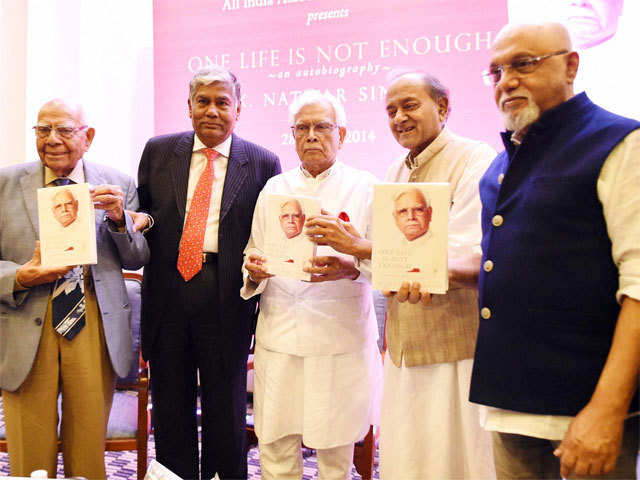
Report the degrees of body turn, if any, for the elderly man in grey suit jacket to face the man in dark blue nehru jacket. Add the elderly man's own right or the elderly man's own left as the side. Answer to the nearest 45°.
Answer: approximately 45° to the elderly man's own left

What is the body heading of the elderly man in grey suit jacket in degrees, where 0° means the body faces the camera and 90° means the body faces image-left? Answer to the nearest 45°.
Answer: approximately 0°

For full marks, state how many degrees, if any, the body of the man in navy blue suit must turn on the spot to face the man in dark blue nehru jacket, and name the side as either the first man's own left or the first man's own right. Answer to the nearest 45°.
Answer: approximately 45° to the first man's own left

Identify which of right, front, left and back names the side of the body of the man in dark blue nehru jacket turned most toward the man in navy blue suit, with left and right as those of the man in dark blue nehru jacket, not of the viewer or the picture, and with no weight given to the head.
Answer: right

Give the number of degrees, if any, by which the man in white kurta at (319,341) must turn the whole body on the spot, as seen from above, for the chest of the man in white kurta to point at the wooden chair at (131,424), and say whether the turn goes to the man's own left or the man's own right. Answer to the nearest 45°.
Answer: approximately 135° to the man's own right
